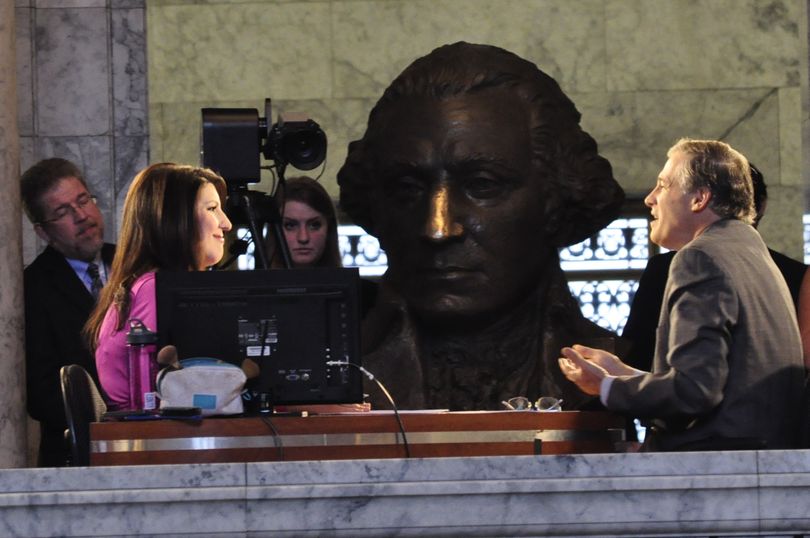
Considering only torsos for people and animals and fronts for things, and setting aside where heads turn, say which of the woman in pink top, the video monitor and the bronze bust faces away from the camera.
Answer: the video monitor

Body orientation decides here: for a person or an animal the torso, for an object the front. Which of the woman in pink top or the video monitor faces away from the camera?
the video monitor

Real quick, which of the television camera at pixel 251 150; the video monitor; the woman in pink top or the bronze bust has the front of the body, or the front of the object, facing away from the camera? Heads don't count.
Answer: the video monitor

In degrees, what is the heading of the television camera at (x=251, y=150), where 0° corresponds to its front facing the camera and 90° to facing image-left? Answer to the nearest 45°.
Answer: approximately 315°

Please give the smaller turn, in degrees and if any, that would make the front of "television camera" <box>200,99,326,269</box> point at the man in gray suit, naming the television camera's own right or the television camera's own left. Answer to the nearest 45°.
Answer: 0° — it already faces them

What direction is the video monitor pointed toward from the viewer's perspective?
away from the camera

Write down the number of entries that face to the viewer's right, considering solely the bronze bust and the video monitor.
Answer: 0

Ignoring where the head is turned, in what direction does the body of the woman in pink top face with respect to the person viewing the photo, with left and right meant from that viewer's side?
facing to the right of the viewer

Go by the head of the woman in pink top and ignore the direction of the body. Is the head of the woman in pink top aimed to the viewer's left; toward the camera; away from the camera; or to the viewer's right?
to the viewer's right

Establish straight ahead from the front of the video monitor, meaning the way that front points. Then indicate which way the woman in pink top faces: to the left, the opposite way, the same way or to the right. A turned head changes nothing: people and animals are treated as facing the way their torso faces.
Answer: to the right

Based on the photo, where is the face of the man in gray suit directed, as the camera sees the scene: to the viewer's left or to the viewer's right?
to the viewer's left

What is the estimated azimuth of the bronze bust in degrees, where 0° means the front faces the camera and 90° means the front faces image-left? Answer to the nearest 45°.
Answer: approximately 45°

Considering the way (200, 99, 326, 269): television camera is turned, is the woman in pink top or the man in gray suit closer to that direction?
the man in gray suit
